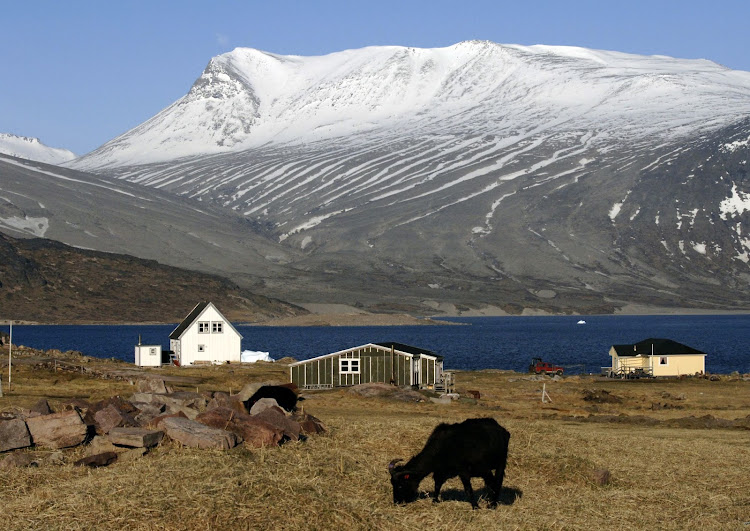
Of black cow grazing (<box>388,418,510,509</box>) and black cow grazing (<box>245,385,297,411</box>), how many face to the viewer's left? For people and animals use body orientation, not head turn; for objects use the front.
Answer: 2

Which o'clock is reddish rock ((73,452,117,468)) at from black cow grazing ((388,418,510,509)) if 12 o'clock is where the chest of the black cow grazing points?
The reddish rock is roughly at 12 o'clock from the black cow grazing.

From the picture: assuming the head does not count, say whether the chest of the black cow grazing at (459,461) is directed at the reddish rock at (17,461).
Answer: yes

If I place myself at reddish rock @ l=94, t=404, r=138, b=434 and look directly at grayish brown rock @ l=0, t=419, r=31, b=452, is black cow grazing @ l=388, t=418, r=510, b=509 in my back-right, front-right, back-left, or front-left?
back-left

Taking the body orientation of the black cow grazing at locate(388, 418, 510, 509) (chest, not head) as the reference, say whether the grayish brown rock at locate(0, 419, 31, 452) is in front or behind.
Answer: in front

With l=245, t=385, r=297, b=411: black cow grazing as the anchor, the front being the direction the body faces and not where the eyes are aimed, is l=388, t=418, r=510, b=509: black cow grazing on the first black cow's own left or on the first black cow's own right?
on the first black cow's own left

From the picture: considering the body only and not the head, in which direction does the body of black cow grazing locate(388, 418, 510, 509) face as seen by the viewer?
to the viewer's left

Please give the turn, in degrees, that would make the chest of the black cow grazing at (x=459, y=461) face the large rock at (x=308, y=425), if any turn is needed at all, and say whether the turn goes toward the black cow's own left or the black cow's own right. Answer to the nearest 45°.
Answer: approximately 45° to the black cow's own right

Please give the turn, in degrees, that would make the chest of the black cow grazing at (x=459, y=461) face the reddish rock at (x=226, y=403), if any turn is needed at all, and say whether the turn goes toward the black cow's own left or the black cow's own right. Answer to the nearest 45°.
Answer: approximately 45° to the black cow's own right

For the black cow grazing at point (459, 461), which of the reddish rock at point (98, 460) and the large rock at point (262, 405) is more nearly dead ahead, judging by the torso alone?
the reddish rock
